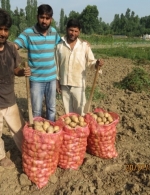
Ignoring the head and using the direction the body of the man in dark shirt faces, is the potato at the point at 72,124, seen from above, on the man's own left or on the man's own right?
on the man's own left

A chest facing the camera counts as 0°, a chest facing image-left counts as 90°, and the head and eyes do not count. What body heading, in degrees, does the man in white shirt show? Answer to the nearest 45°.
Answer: approximately 0°

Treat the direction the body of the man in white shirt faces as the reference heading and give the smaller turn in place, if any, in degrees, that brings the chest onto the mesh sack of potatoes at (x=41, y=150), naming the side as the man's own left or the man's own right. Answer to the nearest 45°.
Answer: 0° — they already face it

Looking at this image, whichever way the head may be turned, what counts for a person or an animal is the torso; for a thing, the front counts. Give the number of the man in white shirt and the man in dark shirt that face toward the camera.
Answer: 2

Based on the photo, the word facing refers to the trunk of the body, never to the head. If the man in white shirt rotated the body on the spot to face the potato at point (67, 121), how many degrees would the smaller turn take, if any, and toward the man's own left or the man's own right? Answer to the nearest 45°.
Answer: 0° — they already face it

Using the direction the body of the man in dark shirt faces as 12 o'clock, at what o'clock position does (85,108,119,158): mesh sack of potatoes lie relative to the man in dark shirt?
The mesh sack of potatoes is roughly at 9 o'clock from the man in dark shirt.
